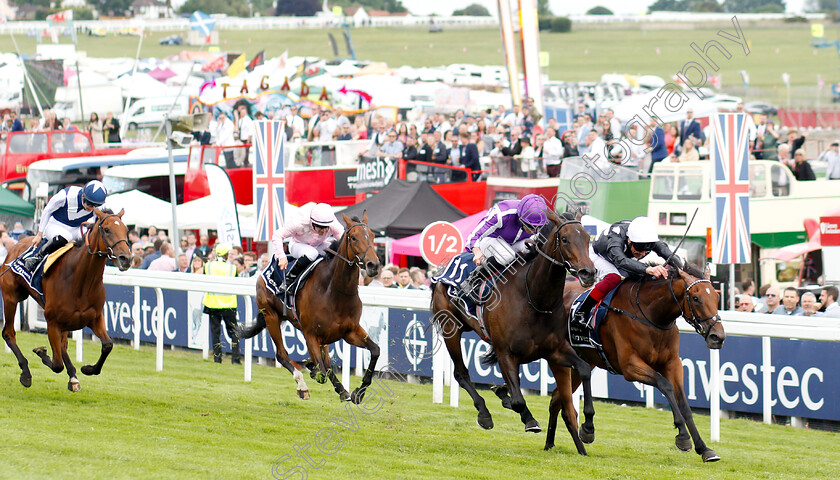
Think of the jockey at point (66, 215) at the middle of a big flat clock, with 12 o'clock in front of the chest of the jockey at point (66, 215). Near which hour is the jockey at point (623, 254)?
the jockey at point (623, 254) is roughly at 12 o'clock from the jockey at point (66, 215).

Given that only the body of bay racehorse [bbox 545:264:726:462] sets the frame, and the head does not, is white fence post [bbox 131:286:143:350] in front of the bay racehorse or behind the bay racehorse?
behind

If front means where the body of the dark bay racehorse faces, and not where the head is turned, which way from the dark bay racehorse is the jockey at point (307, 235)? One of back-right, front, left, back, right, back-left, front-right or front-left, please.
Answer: back

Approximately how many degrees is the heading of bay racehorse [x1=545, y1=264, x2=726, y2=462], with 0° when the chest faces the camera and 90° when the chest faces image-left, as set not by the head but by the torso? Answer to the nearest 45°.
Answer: approximately 315°

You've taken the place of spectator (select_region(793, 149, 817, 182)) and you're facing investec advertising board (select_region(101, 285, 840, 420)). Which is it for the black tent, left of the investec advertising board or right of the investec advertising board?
right

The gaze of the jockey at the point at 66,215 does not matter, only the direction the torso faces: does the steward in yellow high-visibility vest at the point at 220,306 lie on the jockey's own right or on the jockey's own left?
on the jockey's own left

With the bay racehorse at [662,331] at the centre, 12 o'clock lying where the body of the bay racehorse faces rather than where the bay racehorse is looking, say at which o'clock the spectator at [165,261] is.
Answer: The spectator is roughly at 6 o'clock from the bay racehorse.

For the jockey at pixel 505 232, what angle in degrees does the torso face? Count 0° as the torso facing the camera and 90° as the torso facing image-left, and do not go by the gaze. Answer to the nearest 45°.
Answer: approximately 315°
